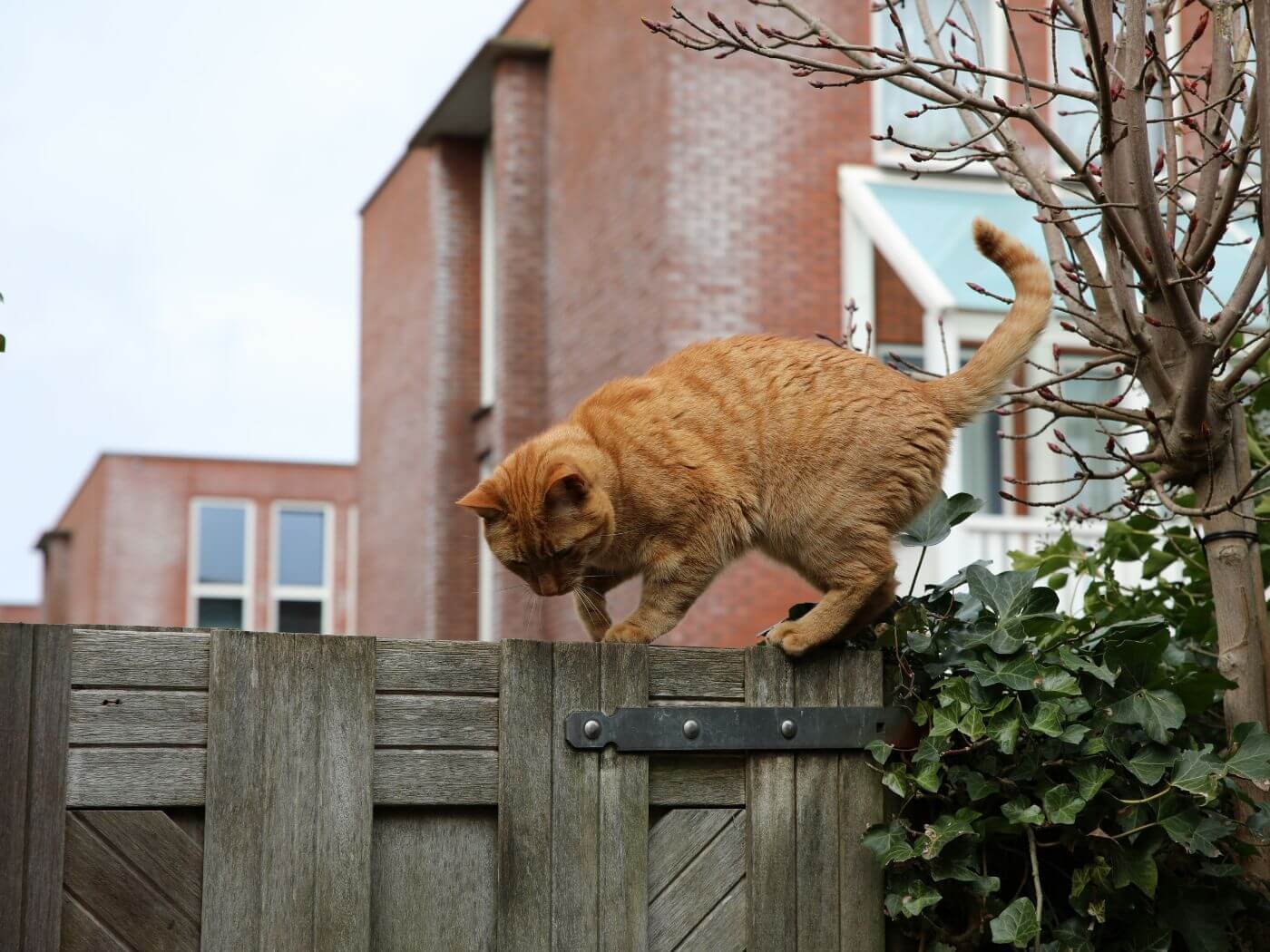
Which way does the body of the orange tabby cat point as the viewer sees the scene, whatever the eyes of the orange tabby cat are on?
to the viewer's left

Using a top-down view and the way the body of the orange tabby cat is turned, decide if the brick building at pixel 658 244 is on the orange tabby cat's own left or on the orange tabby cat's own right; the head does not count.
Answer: on the orange tabby cat's own right

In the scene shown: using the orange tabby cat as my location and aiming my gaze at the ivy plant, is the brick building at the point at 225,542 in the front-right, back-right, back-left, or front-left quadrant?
back-left

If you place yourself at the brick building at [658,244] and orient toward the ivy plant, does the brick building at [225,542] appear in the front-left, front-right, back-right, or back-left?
back-right

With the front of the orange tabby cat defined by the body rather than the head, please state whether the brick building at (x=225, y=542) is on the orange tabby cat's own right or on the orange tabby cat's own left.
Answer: on the orange tabby cat's own right
